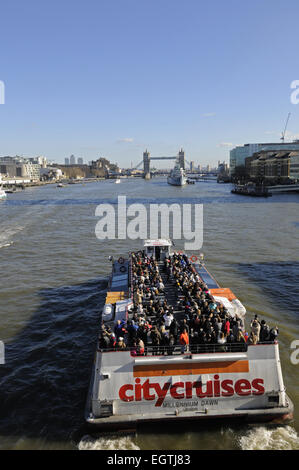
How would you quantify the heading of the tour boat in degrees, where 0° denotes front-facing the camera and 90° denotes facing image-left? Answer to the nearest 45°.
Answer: approximately 180°
